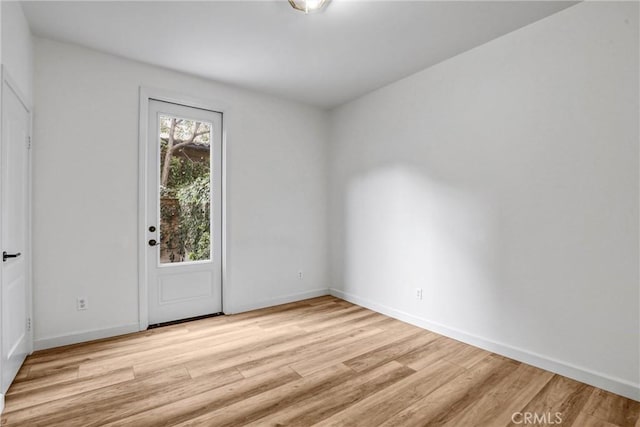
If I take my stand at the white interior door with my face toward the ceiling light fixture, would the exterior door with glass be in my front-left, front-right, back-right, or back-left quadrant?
front-left

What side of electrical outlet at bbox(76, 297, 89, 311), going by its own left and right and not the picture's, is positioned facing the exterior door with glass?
left

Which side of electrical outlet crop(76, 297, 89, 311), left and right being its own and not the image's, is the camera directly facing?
front
